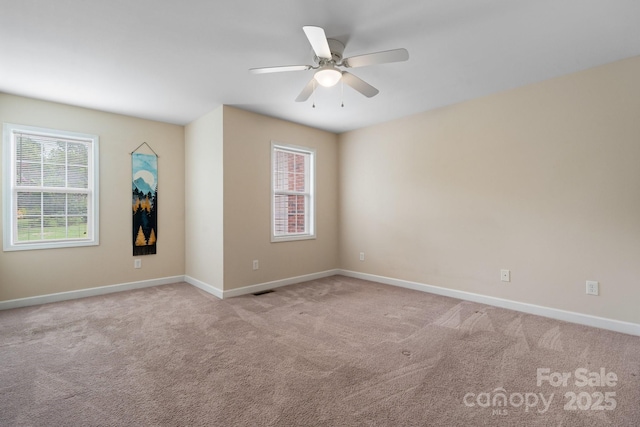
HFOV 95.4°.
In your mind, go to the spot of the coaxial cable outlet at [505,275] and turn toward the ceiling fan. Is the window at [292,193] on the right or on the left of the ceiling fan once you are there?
right

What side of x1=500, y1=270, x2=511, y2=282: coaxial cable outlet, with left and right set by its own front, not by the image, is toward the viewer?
front

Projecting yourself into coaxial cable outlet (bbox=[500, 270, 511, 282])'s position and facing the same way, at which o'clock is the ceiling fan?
The ceiling fan is roughly at 1 o'clock from the coaxial cable outlet.

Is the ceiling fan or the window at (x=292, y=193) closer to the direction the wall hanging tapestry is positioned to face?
the ceiling fan

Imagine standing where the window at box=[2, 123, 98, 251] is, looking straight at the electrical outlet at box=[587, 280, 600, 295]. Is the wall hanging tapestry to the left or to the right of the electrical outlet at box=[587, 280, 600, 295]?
left

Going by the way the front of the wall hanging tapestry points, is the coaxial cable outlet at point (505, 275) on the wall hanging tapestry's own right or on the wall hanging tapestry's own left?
on the wall hanging tapestry's own left

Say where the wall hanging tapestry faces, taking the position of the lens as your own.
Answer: facing the viewer

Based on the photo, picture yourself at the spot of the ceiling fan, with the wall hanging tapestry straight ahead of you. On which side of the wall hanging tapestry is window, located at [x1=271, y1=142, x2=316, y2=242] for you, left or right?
right

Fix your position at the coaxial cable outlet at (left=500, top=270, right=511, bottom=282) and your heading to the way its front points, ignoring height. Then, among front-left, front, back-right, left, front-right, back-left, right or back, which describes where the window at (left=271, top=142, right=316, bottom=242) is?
right

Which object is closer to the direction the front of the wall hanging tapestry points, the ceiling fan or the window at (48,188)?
the ceiling fan

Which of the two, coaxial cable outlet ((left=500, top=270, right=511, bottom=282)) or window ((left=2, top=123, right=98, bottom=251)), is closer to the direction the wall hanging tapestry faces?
the coaxial cable outlet

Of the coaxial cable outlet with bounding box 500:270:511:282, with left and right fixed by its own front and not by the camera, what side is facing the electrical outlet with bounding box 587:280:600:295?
left

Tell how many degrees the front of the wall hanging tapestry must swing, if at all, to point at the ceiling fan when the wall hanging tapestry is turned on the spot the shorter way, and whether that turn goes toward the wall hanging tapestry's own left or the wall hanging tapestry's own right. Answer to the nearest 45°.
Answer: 0° — it already faces it

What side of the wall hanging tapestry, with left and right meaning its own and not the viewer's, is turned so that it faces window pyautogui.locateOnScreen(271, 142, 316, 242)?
left

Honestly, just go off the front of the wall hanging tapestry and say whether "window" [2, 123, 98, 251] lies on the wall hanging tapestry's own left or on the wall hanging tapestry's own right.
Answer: on the wall hanging tapestry's own right
